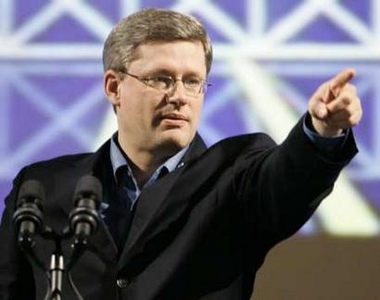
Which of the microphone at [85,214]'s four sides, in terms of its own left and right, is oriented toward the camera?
back

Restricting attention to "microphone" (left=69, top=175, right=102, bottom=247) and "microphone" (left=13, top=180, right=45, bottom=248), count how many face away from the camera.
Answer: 2

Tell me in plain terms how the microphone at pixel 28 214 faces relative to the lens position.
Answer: facing away from the viewer
